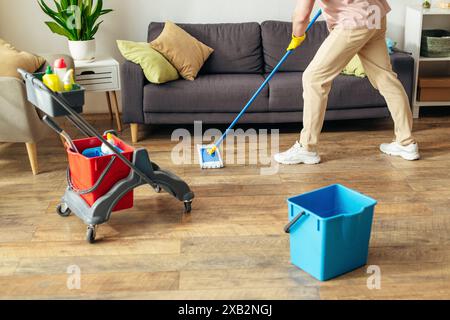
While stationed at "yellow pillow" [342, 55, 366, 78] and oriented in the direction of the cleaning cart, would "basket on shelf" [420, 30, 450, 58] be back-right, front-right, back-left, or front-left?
back-left

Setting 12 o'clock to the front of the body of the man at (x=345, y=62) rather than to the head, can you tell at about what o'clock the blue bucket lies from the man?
The blue bucket is roughly at 9 o'clock from the man.

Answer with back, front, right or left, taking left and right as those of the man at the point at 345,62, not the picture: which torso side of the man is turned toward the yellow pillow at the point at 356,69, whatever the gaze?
right

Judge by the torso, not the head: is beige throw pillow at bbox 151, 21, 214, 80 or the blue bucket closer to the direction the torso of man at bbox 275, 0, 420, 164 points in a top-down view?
the beige throw pillow

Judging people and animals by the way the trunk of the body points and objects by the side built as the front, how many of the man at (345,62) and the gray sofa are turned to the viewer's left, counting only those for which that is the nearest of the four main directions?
1

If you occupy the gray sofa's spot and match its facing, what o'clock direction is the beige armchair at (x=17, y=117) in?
The beige armchair is roughly at 2 o'clock from the gray sofa.

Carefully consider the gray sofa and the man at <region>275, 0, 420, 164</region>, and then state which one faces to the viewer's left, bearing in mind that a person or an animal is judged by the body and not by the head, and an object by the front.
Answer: the man

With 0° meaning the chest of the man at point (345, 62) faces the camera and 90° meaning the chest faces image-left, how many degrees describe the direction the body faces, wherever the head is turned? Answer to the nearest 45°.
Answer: approximately 90°

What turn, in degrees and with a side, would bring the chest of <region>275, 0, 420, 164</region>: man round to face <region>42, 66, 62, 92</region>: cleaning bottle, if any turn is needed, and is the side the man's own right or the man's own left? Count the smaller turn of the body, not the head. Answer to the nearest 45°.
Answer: approximately 45° to the man's own left

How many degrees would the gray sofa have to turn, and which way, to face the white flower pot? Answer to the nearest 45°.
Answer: approximately 90° to its right

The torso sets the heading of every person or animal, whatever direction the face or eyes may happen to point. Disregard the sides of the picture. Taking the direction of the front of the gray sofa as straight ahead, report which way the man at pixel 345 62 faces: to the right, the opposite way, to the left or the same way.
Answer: to the right

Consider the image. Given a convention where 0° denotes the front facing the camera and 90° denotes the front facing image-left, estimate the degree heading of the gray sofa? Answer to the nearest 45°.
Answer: approximately 0°

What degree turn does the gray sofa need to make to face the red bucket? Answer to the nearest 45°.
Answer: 0° — it already faces it

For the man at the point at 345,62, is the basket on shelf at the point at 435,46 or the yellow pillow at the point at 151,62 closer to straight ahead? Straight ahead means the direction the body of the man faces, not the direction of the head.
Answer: the yellow pillow
